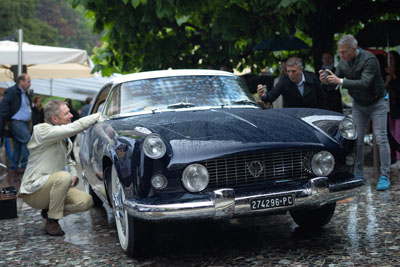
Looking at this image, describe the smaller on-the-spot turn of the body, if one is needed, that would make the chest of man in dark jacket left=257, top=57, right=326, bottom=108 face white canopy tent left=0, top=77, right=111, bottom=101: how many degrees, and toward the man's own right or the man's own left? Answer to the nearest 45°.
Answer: approximately 90° to the man's own right

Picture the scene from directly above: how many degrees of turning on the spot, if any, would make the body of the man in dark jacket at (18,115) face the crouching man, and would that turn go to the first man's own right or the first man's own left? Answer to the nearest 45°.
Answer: approximately 45° to the first man's own right

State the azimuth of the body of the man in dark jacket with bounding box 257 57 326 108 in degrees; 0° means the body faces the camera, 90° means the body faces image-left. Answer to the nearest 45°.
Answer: approximately 45°

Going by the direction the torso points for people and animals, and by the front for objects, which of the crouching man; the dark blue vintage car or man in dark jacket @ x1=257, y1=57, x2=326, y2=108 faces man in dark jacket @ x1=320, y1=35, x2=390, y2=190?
the crouching man

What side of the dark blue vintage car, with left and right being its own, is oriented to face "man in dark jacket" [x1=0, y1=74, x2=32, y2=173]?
back

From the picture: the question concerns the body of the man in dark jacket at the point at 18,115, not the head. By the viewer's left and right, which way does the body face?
facing the viewer and to the right of the viewer

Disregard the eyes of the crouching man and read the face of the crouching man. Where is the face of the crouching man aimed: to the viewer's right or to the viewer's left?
to the viewer's right

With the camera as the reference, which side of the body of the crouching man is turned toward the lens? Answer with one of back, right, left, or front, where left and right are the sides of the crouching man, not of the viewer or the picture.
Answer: right

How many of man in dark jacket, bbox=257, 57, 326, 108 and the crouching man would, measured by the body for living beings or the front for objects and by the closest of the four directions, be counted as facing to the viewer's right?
1
